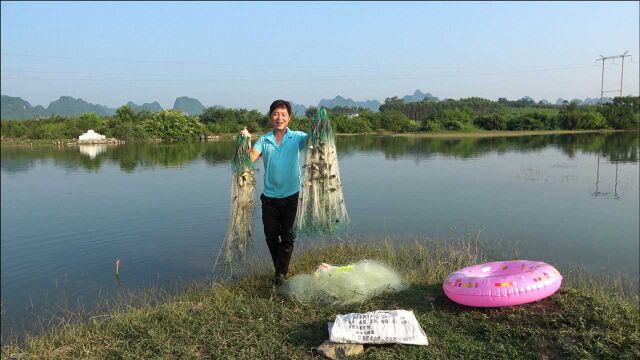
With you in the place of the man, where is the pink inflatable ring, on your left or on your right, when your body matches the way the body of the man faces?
on your left

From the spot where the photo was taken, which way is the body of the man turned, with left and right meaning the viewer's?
facing the viewer
